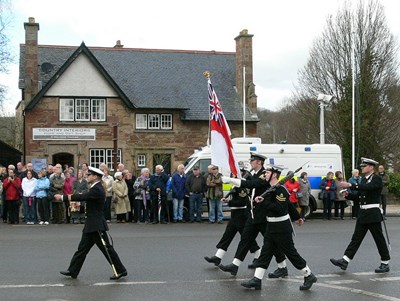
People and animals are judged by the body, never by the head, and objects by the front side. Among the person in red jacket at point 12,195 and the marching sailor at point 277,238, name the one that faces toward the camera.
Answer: the person in red jacket

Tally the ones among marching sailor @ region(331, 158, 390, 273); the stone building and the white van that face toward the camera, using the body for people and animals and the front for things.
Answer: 1

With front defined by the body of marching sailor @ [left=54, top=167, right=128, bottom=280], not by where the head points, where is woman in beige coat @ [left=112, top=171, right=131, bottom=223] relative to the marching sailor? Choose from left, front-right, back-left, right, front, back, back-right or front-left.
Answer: right

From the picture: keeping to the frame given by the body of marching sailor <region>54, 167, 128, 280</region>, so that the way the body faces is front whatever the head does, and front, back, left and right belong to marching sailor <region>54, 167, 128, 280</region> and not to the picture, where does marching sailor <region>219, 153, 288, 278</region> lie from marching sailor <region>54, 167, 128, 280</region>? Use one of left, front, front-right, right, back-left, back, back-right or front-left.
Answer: back

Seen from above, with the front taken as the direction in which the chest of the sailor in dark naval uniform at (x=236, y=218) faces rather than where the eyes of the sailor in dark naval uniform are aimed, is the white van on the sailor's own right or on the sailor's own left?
on the sailor's own right

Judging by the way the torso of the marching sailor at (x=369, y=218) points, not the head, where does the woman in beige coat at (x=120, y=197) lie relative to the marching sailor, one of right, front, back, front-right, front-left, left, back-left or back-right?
front-right

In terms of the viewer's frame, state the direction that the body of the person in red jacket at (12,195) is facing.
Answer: toward the camera

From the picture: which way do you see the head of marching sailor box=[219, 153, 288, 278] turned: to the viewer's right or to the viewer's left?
to the viewer's left

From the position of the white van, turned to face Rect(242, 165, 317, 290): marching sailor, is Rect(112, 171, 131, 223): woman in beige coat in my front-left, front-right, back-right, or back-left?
front-right

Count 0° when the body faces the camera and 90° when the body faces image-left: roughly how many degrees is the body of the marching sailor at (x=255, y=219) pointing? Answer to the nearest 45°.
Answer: approximately 90°

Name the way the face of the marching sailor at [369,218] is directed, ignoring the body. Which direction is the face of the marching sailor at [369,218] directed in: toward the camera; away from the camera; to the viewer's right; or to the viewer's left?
to the viewer's left

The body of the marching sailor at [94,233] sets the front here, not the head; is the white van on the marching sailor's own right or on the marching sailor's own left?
on the marching sailor's own right

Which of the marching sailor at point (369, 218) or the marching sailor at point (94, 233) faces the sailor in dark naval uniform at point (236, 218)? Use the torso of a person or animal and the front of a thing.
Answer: the marching sailor at point (369, 218)

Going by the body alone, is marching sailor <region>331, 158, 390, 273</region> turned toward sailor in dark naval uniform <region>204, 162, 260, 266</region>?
yes

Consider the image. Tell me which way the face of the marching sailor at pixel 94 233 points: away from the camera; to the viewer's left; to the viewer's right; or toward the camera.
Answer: to the viewer's left

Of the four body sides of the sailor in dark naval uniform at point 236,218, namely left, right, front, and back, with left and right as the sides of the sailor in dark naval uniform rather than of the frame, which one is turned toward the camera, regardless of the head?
left

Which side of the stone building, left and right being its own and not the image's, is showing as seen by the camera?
front

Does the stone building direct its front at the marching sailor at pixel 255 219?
yes

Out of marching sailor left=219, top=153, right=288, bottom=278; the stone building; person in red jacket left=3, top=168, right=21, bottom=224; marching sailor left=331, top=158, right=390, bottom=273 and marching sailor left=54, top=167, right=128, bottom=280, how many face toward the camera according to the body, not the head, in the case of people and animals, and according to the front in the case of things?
2
